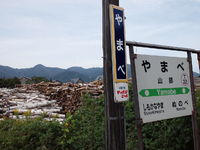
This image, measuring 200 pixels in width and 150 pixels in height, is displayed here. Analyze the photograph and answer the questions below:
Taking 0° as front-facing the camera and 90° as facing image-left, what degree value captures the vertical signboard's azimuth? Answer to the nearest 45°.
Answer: approximately 315°

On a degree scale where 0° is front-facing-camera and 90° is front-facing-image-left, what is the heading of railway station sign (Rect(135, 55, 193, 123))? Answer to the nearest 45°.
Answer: approximately 315°

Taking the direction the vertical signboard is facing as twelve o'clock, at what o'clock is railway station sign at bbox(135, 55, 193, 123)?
The railway station sign is roughly at 9 o'clock from the vertical signboard.

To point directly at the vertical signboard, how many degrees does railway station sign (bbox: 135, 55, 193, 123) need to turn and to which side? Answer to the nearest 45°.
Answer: approximately 90° to its right

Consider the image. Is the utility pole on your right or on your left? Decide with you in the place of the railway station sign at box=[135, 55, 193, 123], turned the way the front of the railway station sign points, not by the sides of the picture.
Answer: on your right
